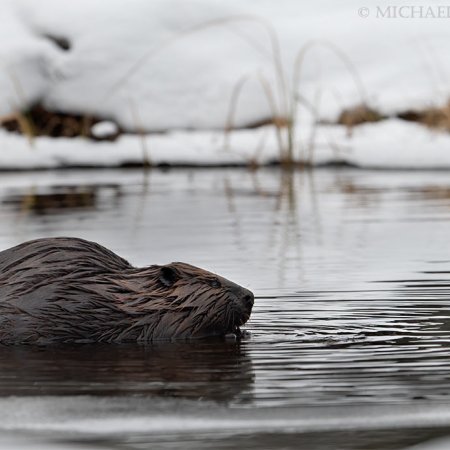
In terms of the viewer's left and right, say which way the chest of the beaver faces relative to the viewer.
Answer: facing to the right of the viewer

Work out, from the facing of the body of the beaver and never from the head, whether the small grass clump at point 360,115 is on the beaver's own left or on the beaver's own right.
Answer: on the beaver's own left

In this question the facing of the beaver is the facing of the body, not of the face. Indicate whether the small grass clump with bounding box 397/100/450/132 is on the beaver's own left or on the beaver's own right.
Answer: on the beaver's own left
